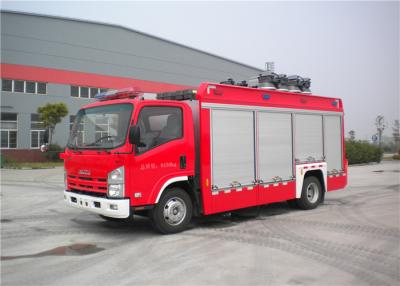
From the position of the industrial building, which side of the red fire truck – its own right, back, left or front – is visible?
right

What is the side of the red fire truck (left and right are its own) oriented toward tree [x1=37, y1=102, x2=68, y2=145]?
right

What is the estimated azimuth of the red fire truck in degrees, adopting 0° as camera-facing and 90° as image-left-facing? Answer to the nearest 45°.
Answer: approximately 45°
